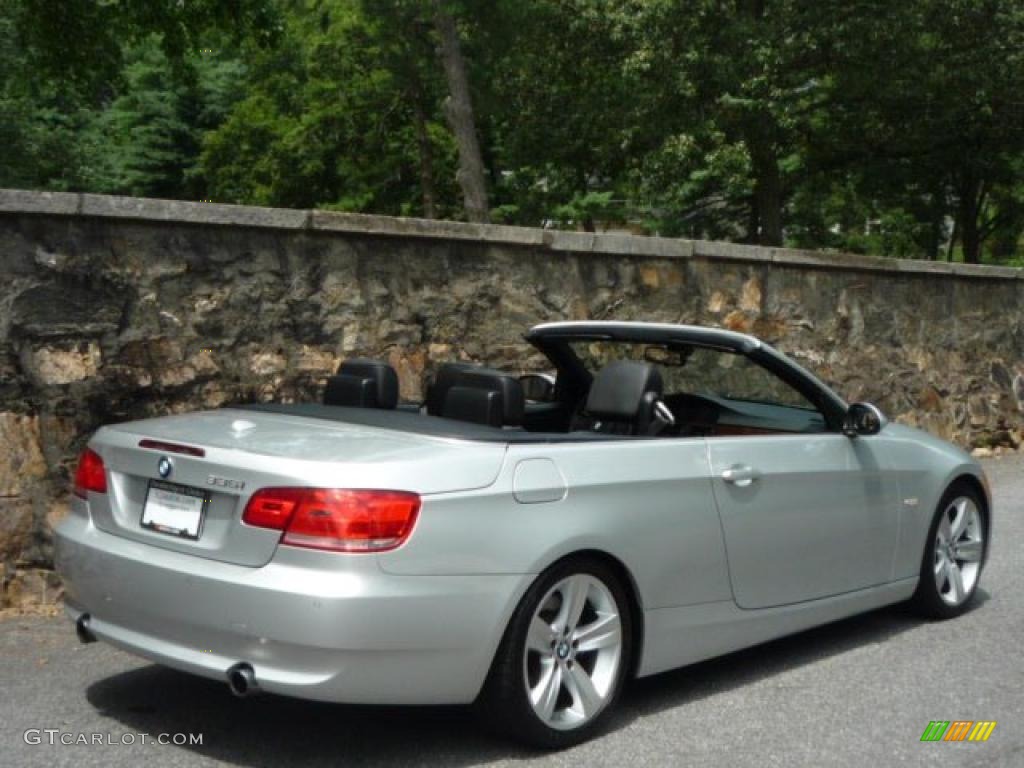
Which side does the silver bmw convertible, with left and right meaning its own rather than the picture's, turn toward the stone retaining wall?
left

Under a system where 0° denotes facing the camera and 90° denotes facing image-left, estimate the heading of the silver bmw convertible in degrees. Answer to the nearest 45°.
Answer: approximately 225°
